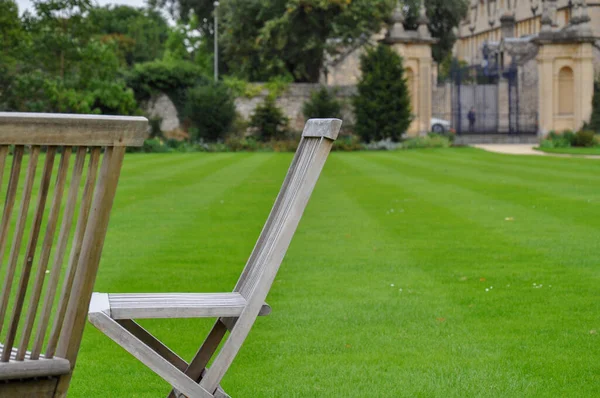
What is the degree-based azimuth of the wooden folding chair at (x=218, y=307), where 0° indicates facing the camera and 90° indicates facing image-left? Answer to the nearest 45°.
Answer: approximately 90°

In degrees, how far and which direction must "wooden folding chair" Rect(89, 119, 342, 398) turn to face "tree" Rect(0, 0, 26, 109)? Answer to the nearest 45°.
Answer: approximately 90° to its right

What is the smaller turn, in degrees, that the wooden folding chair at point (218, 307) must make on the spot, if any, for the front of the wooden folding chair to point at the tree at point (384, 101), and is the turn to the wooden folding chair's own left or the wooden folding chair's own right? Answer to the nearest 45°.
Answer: approximately 90° to the wooden folding chair's own right

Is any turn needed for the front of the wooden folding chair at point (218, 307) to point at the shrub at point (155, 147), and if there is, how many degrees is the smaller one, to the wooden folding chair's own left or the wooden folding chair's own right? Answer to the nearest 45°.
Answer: approximately 90° to the wooden folding chair's own right

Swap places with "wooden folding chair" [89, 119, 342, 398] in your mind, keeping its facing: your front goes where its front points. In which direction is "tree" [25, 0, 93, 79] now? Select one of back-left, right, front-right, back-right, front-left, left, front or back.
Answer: right

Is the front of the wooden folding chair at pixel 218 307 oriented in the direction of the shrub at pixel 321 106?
no

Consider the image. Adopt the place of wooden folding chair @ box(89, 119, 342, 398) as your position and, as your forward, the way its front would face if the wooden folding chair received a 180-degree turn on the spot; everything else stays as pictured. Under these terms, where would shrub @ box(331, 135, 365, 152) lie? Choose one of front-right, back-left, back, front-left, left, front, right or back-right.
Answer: left

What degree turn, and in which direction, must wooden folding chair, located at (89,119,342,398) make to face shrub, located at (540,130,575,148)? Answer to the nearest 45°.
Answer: approximately 90° to its right

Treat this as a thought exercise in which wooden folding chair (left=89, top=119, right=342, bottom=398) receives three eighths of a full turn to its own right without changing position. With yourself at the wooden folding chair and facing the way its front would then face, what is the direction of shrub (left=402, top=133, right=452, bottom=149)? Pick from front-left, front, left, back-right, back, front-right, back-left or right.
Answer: front-left

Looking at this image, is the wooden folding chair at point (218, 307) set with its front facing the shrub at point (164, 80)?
no

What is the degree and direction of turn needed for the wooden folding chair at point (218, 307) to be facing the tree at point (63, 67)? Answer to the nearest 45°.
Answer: approximately 90° to its right

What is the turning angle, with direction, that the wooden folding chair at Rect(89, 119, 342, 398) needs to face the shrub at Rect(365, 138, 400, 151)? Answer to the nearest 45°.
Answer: approximately 90° to its right

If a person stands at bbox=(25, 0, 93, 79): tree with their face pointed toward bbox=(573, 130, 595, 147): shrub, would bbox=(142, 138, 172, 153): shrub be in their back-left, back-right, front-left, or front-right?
front-right

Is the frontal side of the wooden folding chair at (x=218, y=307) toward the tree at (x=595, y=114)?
no

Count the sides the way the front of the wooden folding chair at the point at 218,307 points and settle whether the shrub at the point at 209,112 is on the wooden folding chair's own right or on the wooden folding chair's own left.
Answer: on the wooden folding chair's own right

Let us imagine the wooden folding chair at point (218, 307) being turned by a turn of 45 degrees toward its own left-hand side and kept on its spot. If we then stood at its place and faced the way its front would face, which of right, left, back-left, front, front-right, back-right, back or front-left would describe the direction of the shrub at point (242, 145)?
back-right
